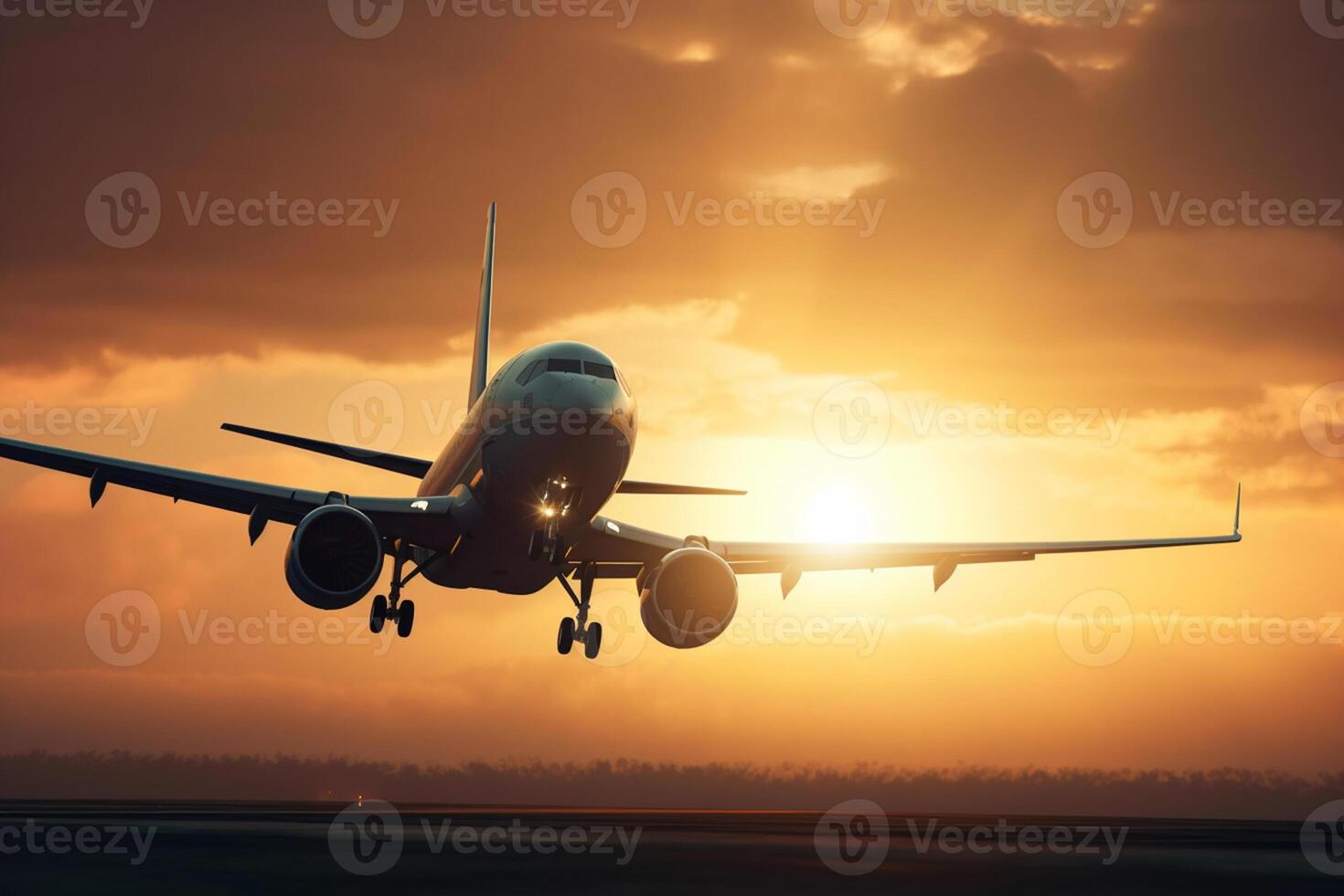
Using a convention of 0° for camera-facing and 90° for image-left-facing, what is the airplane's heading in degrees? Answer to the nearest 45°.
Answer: approximately 0°
